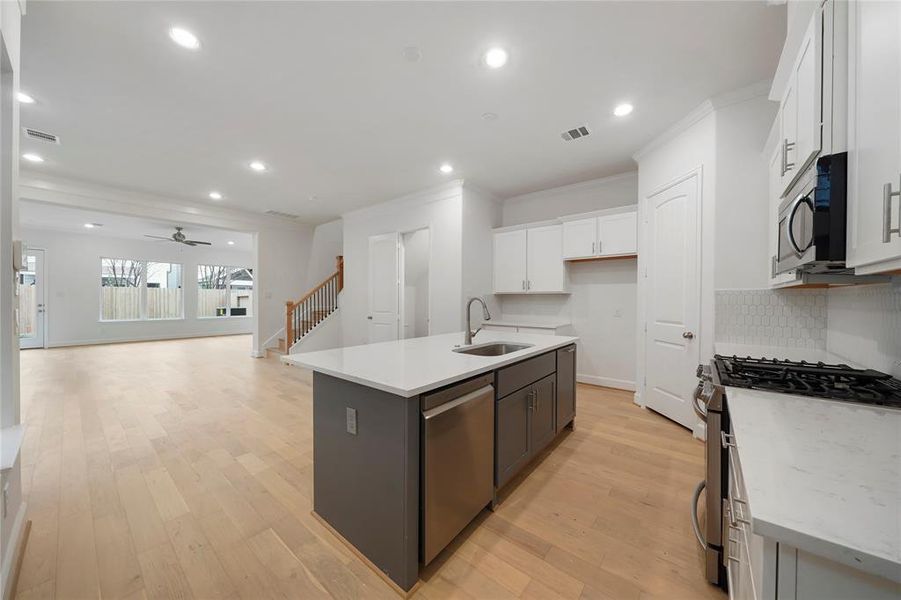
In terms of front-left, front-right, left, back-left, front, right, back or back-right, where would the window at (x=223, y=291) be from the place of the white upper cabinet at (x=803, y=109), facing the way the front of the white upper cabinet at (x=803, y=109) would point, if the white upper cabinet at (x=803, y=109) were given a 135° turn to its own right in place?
back-left

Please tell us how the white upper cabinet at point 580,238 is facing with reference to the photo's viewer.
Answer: facing the viewer

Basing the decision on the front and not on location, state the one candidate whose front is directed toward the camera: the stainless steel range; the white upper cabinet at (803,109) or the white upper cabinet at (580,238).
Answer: the white upper cabinet at (580,238)

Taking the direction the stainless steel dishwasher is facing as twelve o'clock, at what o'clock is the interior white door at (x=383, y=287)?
The interior white door is roughly at 7 o'clock from the stainless steel dishwasher.

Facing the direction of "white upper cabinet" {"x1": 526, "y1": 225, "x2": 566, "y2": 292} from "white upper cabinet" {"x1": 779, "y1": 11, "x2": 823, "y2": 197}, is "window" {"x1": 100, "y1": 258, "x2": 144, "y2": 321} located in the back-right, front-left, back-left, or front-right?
front-left

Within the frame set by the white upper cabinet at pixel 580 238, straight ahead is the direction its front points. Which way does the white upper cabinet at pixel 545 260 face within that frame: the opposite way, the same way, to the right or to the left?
the same way

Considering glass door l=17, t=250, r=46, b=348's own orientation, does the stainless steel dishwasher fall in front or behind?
in front

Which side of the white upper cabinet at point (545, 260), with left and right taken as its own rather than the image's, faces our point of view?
front

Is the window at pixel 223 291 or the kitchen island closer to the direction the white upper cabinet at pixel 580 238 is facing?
the kitchen island

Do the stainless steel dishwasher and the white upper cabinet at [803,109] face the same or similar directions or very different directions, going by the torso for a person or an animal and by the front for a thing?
very different directions

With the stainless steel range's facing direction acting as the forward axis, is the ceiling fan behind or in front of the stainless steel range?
in front

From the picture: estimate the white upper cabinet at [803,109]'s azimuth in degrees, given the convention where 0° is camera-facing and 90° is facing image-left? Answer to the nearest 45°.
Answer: approximately 90°

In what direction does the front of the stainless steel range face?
to the viewer's left

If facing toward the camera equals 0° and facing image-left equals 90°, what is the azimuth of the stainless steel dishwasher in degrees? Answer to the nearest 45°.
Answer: approximately 315°

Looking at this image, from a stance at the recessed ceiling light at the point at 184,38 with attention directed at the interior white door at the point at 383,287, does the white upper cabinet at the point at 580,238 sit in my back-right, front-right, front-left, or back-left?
front-right
